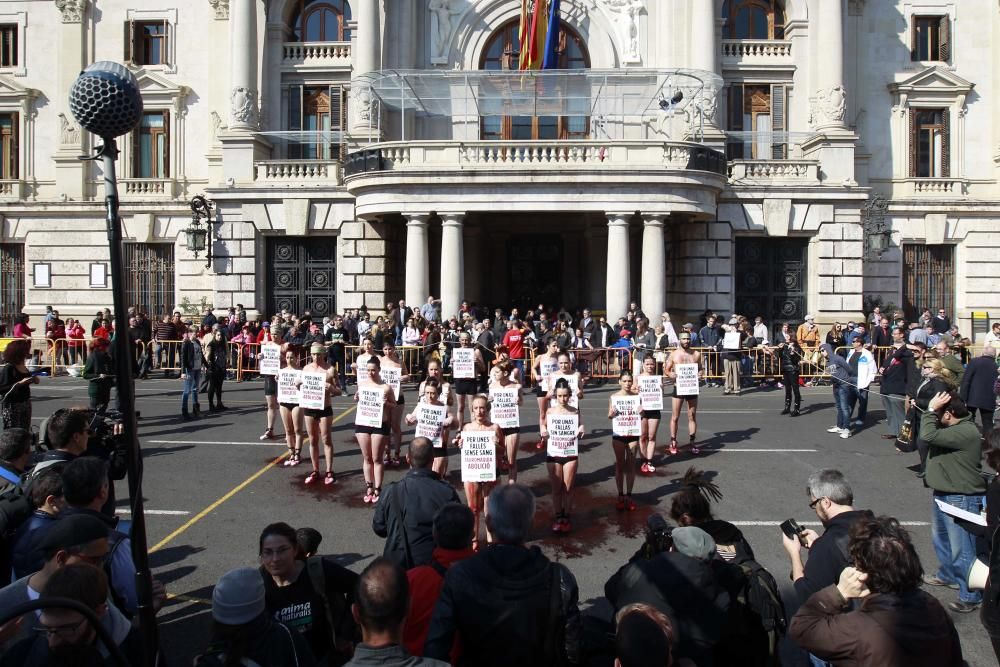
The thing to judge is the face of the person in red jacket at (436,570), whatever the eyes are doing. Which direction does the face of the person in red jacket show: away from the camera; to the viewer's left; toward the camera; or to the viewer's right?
away from the camera

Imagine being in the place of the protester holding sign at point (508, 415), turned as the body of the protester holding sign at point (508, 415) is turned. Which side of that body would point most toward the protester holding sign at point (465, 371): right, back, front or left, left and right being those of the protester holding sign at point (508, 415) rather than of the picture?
back

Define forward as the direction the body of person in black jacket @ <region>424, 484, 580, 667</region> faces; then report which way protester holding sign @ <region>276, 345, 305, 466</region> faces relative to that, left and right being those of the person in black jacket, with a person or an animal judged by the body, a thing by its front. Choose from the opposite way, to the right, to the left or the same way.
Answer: the opposite way

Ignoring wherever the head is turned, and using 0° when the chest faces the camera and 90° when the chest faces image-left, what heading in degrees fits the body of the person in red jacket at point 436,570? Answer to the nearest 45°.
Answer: approximately 180°

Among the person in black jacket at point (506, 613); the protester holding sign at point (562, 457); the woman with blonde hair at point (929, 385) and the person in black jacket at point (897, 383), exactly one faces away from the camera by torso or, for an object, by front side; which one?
the person in black jacket at point (506, 613)

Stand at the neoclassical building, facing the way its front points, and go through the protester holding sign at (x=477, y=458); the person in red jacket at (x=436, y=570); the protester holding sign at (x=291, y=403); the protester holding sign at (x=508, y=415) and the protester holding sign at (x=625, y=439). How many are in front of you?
5

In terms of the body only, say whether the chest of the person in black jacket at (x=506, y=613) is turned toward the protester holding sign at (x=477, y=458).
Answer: yes

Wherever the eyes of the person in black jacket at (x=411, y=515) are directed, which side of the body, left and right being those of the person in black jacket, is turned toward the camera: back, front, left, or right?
back

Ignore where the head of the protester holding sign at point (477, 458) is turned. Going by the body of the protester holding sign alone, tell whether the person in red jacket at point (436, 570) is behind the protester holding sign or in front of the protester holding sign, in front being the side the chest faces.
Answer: in front

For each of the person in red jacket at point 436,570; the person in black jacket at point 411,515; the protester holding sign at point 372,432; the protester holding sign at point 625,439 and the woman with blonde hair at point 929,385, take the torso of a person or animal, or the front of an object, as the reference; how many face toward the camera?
2

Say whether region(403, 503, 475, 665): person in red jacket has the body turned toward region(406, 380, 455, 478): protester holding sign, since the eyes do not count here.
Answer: yes

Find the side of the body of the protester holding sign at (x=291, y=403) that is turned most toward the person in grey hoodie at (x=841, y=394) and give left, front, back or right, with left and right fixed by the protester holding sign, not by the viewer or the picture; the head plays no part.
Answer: left

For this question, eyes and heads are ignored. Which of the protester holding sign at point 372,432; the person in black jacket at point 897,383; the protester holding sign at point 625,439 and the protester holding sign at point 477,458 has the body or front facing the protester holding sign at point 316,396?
the person in black jacket

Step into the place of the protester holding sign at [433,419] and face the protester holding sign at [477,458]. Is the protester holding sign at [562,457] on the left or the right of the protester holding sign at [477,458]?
left
